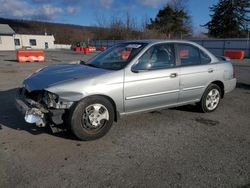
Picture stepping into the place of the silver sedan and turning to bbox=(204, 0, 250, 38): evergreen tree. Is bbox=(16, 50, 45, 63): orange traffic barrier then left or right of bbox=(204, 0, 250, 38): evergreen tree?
left

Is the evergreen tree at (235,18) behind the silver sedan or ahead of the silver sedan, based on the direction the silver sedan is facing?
behind

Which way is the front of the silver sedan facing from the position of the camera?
facing the viewer and to the left of the viewer

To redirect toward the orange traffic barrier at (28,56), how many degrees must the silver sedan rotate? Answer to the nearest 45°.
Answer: approximately 90° to its right
